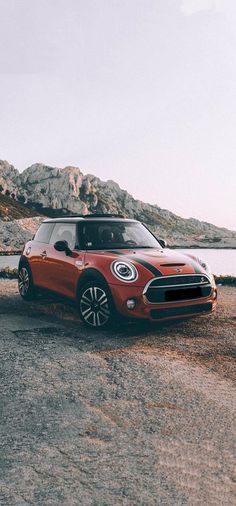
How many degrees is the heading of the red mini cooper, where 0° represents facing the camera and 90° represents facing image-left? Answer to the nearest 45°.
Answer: approximately 315°
